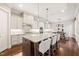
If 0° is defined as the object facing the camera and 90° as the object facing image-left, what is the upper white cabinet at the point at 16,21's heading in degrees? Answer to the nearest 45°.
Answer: approximately 315°
